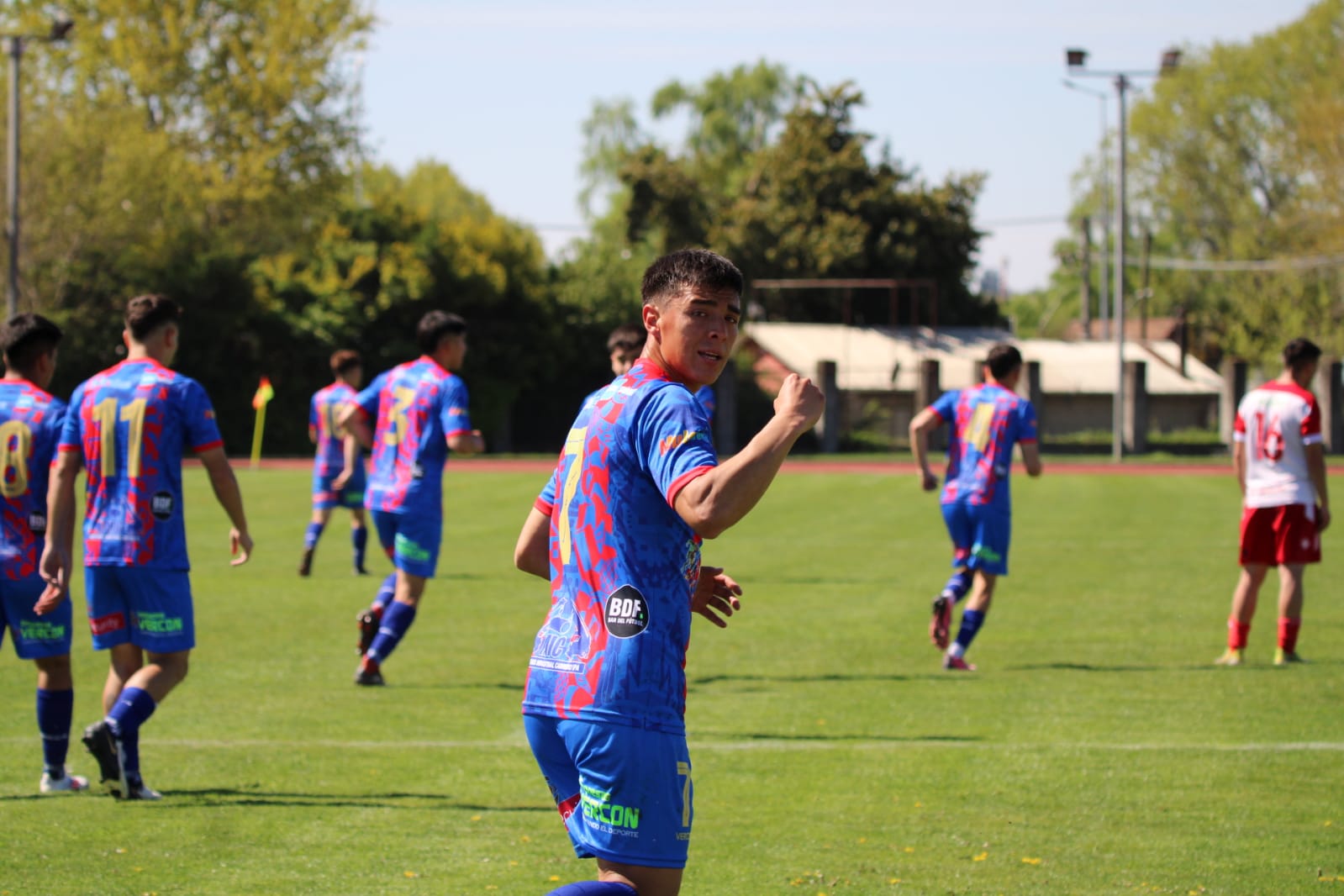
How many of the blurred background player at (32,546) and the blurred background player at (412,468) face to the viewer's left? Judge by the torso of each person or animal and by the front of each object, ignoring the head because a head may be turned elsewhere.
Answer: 0

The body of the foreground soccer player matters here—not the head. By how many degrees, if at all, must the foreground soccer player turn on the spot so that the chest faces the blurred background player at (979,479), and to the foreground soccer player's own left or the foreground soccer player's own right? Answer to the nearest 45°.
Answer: approximately 45° to the foreground soccer player's own left

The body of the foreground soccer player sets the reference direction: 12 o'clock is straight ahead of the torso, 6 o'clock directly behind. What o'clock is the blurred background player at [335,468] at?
The blurred background player is roughly at 10 o'clock from the foreground soccer player.

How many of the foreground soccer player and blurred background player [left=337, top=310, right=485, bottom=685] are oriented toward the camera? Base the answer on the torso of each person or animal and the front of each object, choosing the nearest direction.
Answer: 0

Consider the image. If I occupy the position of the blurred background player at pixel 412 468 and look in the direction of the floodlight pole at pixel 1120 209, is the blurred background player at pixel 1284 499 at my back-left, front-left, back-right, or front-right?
front-right

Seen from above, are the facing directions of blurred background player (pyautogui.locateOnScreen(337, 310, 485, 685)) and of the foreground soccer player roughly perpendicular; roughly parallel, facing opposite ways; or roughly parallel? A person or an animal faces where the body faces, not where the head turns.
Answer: roughly parallel

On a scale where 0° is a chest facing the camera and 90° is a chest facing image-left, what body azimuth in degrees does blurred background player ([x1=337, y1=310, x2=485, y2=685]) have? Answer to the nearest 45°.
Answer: approximately 225°

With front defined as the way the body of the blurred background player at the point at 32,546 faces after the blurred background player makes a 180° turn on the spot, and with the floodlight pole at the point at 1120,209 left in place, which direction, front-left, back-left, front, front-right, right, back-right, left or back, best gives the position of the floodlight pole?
back

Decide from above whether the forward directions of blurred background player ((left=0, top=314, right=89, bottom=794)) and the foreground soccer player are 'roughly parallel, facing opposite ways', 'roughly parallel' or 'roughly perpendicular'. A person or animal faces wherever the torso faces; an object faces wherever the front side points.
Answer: roughly parallel

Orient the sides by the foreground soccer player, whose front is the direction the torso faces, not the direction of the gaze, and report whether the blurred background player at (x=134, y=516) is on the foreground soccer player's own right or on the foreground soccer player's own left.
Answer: on the foreground soccer player's own left

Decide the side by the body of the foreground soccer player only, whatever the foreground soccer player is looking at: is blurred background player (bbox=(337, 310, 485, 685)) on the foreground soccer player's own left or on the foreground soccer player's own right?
on the foreground soccer player's own left

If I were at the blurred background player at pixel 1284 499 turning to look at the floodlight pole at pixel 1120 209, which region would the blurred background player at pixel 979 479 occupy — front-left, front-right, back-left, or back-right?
back-left

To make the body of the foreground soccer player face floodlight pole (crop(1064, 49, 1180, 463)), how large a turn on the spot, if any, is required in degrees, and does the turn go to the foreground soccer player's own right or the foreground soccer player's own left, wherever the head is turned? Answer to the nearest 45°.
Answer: approximately 45° to the foreground soccer player's own left

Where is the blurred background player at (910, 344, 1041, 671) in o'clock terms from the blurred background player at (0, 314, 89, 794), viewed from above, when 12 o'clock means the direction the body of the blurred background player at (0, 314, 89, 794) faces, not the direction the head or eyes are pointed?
the blurred background player at (910, 344, 1041, 671) is roughly at 1 o'clock from the blurred background player at (0, 314, 89, 794).

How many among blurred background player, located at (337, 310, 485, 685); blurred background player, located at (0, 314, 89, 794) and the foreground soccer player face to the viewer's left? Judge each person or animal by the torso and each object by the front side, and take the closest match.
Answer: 0

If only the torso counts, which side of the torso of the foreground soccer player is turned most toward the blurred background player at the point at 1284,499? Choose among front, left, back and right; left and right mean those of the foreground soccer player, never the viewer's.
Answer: front

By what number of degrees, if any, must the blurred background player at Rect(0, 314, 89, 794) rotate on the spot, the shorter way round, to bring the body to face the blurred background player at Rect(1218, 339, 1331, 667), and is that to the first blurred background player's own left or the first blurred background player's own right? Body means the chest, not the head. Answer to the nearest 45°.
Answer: approximately 45° to the first blurred background player's own right
